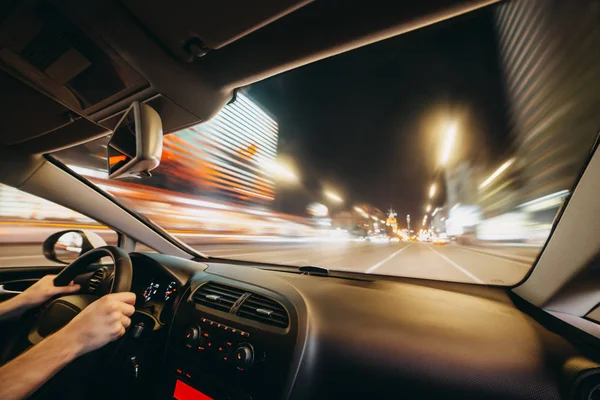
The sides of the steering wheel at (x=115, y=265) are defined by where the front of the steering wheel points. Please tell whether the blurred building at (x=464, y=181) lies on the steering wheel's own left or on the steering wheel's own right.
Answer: on the steering wheel's own left

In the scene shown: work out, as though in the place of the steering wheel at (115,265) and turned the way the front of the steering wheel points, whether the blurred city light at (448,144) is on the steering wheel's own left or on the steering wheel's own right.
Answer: on the steering wheel's own left

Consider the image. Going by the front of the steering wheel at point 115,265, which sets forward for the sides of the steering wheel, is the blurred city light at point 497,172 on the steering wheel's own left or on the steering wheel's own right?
on the steering wheel's own left

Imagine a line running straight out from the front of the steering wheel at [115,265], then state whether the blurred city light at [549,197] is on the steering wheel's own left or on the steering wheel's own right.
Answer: on the steering wheel's own left

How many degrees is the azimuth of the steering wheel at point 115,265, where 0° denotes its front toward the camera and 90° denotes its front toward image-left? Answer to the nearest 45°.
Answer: approximately 45°
